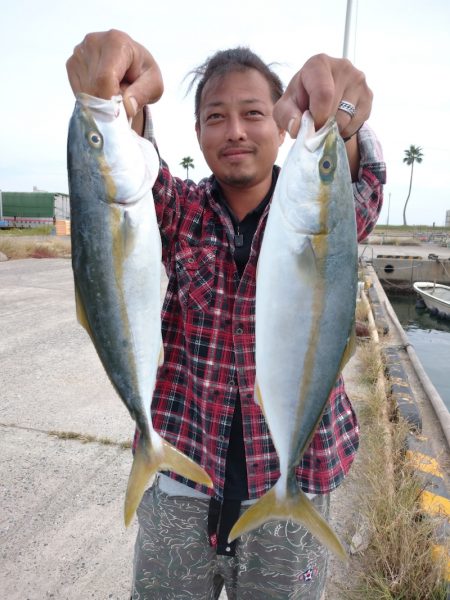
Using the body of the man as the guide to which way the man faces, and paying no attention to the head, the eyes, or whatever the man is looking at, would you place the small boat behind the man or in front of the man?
behind

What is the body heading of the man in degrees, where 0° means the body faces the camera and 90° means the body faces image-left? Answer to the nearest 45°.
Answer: approximately 0°
